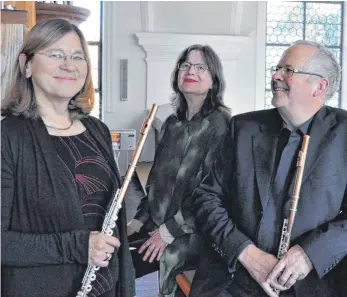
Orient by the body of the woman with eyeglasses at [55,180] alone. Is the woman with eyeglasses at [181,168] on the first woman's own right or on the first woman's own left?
on the first woman's own left

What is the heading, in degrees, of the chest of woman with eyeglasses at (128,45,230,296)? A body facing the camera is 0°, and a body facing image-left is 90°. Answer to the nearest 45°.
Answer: approximately 45°

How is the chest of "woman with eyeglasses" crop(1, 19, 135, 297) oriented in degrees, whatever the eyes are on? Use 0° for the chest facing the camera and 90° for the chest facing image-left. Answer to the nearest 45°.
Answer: approximately 315°
